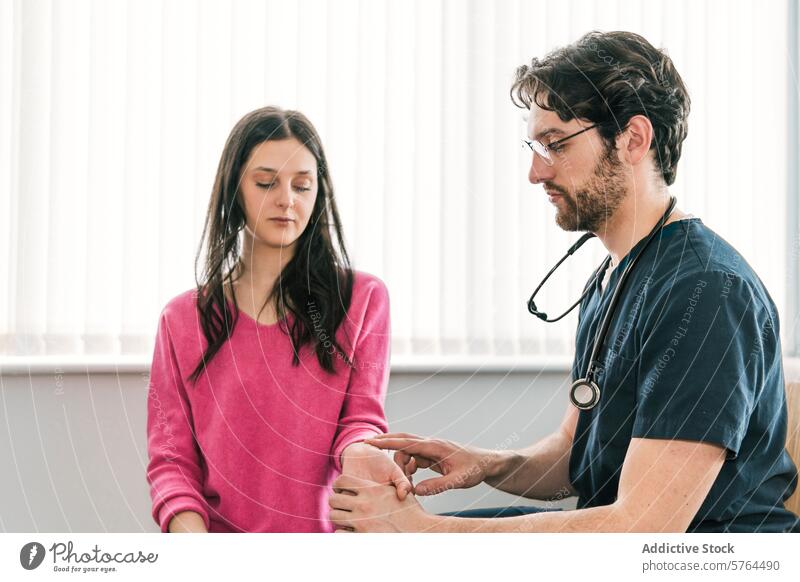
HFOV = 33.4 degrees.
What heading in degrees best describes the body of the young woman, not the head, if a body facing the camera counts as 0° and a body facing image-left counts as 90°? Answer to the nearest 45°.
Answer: approximately 0°
